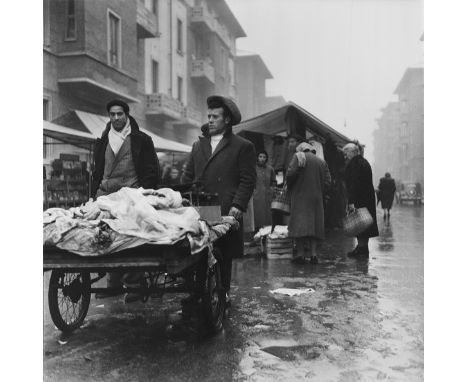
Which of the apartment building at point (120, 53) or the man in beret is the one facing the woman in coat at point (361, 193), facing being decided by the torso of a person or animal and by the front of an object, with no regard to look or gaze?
the apartment building

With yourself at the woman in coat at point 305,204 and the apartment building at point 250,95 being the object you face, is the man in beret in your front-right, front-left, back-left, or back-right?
back-left

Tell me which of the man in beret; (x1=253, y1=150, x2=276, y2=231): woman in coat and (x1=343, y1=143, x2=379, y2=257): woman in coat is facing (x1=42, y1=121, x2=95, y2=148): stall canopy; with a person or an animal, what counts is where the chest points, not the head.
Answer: (x1=343, y1=143, x2=379, y2=257): woman in coat

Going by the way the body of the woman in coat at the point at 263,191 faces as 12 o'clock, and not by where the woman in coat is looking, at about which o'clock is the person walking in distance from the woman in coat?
The person walking in distance is roughly at 7 o'clock from the woman in coat.

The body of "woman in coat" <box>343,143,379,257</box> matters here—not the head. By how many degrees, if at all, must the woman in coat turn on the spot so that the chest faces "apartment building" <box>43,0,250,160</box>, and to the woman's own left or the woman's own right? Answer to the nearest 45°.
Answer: approximately 45° to the woman's own right

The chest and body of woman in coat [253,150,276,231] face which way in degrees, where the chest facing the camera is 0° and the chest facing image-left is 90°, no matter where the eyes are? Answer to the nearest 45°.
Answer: approximately 0°

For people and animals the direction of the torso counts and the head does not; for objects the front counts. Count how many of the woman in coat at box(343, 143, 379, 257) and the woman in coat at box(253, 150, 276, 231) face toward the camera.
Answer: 1

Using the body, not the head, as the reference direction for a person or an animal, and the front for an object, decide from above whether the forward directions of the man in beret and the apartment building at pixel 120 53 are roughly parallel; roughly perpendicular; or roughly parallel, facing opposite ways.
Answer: roughly perpendicular

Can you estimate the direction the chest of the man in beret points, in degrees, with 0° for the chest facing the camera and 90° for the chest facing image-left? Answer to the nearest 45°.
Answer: approximately 45°

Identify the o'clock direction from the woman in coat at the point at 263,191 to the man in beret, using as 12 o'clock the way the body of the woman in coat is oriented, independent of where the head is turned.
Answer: The man in beret is roughly at 12 o'clock from the woman in coat.

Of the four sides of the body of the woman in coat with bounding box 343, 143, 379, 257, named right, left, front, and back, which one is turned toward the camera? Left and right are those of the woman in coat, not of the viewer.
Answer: left

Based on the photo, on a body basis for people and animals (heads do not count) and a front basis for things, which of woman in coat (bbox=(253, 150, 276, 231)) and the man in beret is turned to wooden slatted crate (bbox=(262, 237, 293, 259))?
the woman in coat

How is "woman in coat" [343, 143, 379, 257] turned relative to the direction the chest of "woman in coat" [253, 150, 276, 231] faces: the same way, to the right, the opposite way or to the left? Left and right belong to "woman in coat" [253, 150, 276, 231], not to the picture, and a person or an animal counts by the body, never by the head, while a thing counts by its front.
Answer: to the right
